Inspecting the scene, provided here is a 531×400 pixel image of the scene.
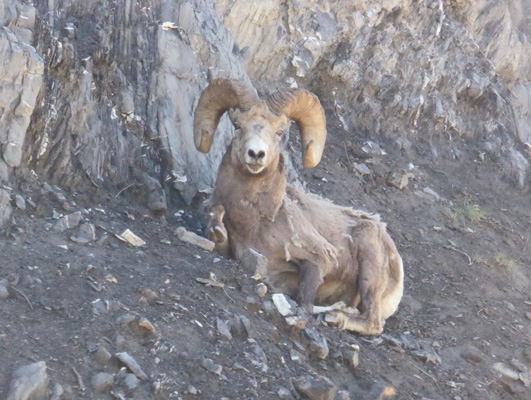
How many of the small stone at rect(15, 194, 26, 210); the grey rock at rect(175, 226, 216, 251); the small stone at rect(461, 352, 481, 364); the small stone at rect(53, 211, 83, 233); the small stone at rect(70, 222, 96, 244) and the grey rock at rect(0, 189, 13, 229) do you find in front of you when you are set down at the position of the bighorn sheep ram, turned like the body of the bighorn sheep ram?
5

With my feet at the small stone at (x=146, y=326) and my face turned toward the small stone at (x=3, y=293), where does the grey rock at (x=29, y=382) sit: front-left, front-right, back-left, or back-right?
front-left

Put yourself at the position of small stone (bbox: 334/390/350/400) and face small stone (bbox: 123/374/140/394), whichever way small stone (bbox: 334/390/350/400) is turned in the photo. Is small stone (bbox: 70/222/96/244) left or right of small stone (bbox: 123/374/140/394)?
right

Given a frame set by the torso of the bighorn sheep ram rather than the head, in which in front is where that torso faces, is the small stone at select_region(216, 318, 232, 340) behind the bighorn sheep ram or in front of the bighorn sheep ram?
in front

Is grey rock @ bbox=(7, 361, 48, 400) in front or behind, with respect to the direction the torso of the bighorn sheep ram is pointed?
in front

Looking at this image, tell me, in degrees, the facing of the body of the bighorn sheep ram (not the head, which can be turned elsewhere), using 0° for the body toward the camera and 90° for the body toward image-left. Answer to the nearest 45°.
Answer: approximately 45°

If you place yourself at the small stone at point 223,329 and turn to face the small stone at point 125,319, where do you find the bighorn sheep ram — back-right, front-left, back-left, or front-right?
back-right

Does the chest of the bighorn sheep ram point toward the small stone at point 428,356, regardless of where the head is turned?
no

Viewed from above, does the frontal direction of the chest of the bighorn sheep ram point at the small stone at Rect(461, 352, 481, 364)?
no

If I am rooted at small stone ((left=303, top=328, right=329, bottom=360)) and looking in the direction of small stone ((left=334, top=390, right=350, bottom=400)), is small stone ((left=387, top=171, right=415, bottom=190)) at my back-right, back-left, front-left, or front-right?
back-left

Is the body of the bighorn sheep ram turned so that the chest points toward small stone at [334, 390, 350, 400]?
no

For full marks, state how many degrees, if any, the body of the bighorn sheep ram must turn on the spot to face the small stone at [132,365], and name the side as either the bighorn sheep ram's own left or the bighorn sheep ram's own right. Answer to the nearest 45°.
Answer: approximately 45° to the bighorn sheep ram's own left

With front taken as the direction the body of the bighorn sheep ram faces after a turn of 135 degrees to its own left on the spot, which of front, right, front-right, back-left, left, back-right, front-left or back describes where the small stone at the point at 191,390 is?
right
